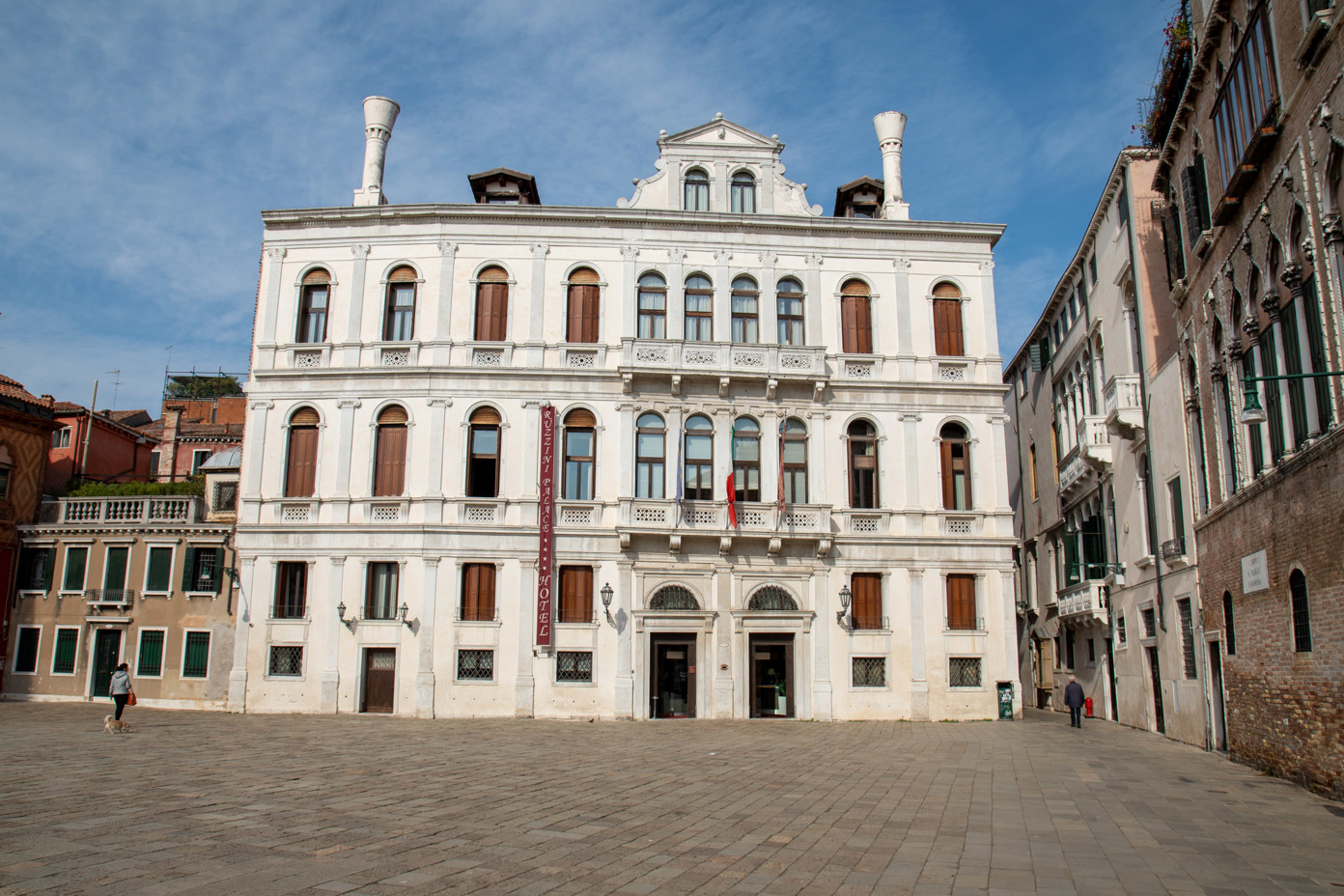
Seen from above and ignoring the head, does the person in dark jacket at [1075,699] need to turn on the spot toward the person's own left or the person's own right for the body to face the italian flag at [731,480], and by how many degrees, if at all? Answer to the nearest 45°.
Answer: approximately 90° to the person's own left

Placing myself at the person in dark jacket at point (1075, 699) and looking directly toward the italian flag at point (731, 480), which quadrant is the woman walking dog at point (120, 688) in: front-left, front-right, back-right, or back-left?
front-left

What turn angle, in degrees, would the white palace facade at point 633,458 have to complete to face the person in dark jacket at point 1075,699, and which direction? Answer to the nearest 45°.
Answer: approximately 90° to its left

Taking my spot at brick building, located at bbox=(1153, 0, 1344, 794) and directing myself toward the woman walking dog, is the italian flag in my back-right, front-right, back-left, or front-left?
front-right

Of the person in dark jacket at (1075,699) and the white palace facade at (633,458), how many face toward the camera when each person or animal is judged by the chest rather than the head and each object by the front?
1

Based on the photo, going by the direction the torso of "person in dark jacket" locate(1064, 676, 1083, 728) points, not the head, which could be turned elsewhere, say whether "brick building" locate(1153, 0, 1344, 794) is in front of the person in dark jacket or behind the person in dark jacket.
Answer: behind

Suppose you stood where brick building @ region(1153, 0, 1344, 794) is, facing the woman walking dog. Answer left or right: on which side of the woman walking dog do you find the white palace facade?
right

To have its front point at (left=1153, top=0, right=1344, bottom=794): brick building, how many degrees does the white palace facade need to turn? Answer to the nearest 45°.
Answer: approximately 45° to its left

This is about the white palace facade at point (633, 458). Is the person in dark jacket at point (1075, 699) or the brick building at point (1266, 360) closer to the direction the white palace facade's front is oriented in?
the brick building

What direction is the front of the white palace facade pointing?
toward the camera
